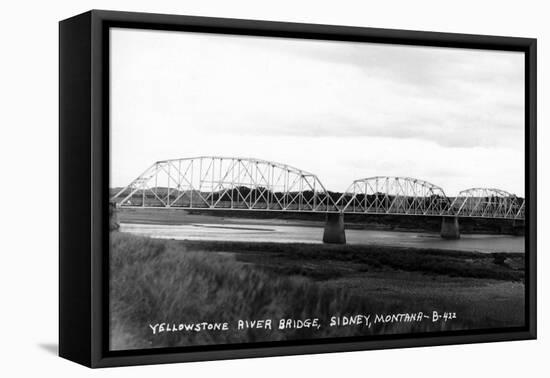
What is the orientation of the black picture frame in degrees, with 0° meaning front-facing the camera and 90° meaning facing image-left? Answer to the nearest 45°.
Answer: approximately 315°
